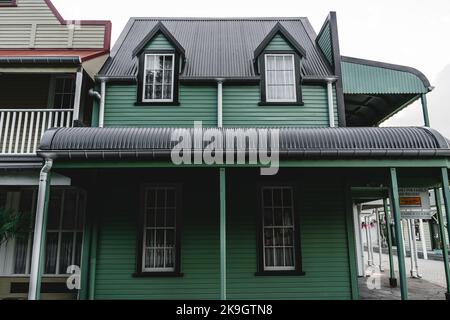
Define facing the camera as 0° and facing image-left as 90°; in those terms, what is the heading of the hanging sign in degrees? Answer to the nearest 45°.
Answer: approximately 0°

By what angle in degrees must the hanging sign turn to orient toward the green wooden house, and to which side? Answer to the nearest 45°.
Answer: approximately 45° to its right

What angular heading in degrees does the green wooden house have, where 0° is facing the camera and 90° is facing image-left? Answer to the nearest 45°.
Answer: approximately 0°

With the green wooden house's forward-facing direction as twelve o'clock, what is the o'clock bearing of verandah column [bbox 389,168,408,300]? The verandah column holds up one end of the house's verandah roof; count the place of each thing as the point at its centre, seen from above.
The verandah column is roughly at 10 o'clock from the green wooden house.

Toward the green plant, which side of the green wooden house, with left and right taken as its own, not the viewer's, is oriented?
right

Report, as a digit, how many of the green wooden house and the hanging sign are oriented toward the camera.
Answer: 2

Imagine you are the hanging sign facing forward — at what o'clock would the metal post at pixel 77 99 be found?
The metal post is roughly at 2 o'clock from the hanging sign.
